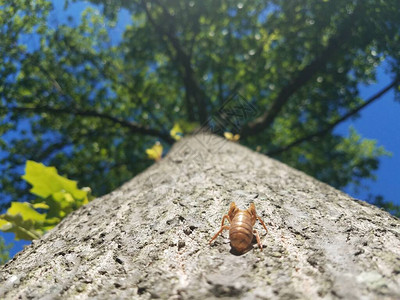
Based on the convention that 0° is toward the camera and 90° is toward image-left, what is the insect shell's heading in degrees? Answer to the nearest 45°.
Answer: approximately 180°
